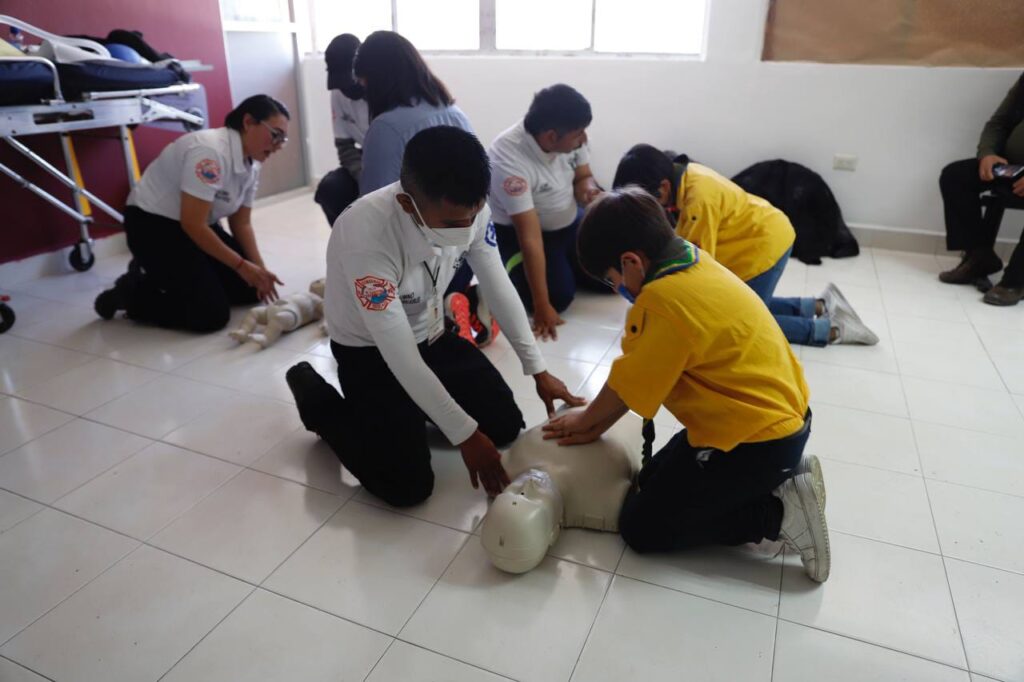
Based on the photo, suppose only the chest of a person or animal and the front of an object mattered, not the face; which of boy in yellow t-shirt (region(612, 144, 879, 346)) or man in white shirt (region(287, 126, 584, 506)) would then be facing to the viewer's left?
the boy in yellow t-shirt

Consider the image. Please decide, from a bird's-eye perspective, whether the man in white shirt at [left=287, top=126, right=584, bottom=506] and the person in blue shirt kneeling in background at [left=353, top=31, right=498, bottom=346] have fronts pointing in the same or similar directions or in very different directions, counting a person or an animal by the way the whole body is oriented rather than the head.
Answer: very different directions

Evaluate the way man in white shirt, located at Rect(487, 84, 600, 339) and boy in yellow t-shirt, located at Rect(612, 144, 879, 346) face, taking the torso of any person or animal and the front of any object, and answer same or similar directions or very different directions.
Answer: very different directions

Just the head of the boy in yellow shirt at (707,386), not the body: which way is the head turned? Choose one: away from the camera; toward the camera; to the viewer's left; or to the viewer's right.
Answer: to the viewer's left

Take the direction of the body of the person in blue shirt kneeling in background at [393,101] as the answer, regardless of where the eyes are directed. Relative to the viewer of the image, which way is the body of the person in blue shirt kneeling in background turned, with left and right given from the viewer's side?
facing away from the viewer and to the left of the viewer

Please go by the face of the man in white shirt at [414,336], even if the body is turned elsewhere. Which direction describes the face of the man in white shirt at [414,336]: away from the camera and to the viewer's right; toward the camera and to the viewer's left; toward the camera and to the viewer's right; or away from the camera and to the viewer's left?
toward the camera and to the viewer's right

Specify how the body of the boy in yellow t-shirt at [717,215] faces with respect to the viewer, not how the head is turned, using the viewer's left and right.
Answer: facing to the left of the viewer

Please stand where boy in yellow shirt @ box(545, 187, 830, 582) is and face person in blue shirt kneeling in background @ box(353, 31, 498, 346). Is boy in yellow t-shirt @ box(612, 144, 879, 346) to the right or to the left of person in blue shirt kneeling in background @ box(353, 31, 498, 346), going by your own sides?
right

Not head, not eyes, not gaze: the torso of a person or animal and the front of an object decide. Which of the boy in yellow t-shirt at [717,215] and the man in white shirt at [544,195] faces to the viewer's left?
the boy in yellow t-shirt

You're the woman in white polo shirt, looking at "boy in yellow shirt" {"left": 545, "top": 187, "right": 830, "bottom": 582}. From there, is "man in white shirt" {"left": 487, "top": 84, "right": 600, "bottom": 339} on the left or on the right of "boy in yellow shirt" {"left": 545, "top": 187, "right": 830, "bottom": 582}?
left

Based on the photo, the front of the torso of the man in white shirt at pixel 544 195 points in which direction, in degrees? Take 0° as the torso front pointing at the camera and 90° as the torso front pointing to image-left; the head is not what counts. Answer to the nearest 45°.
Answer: approximately 315°

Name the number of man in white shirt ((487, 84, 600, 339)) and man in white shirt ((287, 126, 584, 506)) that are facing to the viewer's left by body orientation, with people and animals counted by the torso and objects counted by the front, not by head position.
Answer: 0
